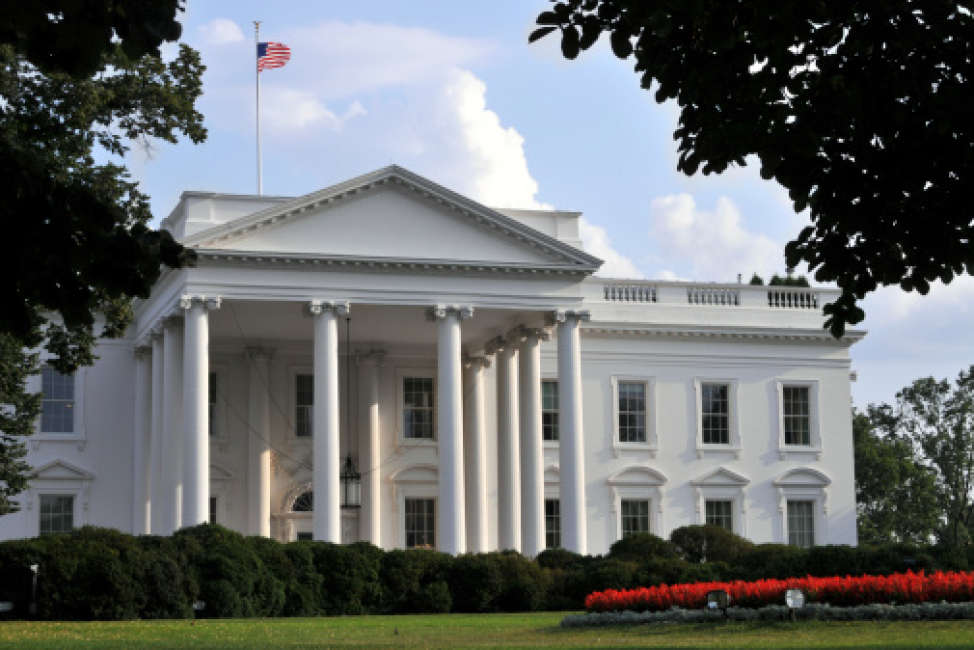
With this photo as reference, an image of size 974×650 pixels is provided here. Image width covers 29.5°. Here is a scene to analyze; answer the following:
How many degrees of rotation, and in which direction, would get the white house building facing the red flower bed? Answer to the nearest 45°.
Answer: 0° — it already faces it

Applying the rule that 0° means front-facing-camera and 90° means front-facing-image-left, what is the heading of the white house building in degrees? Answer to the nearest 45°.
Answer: approximately 0°

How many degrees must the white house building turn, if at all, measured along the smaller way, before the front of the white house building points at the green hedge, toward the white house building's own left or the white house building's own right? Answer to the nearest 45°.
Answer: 0° — it already faces it

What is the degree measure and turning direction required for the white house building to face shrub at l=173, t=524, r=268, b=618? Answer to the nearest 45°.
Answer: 0° — it already faces it

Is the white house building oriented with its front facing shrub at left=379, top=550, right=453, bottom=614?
yes

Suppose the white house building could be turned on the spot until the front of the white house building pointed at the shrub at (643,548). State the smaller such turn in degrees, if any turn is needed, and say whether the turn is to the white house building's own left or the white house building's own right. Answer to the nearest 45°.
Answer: approximately 45° to the white house building's own left
